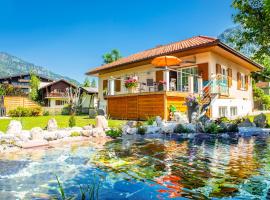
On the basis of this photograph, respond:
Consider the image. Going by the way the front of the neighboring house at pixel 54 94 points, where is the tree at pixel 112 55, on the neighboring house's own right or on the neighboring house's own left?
on the neighboring house's own left

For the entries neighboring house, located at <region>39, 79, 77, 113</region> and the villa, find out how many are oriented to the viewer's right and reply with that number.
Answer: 0

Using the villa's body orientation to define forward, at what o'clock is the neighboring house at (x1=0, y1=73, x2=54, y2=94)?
The neighboring house is roughly at 3 o'clock from the villa.

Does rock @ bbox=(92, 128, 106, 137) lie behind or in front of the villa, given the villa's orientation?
in front

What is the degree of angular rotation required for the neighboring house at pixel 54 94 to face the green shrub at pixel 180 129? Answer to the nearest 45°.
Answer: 0° — it already faces it

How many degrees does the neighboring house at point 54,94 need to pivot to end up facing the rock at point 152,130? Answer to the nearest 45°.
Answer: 0° — it already faces it

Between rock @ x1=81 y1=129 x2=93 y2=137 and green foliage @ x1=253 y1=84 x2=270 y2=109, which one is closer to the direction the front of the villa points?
the rock

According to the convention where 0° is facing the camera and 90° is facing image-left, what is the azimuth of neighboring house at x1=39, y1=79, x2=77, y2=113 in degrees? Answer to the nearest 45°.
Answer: approximately 0°

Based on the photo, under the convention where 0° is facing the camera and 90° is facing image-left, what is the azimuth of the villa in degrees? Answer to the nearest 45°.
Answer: approximately 45°

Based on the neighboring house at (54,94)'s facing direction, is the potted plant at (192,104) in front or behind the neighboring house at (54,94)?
in front

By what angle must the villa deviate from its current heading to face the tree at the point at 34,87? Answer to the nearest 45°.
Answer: approximately 90° to its right
